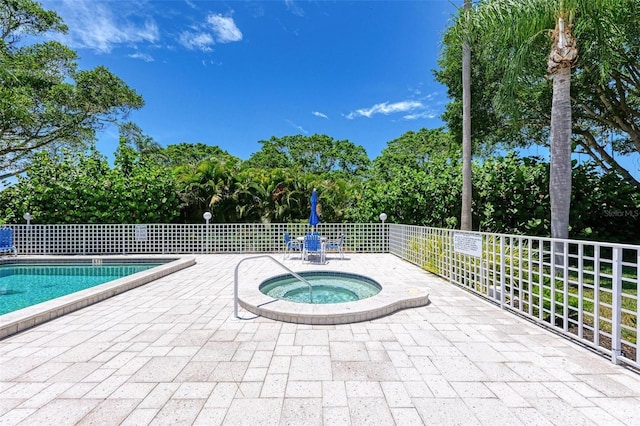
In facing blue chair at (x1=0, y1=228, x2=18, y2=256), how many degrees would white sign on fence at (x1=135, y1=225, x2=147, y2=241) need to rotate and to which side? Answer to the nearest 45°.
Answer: approximately 90° to its right

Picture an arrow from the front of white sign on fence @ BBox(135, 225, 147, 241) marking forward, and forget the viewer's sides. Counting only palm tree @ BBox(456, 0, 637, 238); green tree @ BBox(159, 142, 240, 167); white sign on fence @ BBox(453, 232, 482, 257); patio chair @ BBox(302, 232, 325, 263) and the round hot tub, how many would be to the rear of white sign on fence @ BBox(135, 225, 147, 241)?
1

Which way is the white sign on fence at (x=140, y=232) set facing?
toward the camera

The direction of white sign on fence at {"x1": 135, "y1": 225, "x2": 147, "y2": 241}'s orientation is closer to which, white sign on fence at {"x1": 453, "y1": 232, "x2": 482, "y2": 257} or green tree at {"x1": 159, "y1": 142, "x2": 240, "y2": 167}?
the white sign on fence

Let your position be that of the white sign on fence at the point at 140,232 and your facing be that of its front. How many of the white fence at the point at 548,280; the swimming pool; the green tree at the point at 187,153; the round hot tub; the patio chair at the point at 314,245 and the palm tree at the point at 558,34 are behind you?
1

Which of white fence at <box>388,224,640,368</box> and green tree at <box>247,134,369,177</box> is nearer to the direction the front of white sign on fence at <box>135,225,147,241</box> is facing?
the white fence

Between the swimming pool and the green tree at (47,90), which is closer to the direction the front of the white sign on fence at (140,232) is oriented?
the swimming pool

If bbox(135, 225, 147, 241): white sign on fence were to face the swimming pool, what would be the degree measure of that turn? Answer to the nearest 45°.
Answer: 0° — it already faces it

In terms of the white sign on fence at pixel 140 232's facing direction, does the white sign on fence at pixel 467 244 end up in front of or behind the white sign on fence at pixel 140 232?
in front

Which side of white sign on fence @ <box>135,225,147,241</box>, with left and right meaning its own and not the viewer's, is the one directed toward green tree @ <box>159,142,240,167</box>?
back

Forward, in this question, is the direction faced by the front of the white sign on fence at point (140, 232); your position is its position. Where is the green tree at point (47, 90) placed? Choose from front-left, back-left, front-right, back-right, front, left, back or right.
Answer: back-right

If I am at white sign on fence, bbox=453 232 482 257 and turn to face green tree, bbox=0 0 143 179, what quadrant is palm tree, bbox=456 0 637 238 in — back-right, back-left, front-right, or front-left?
back-right

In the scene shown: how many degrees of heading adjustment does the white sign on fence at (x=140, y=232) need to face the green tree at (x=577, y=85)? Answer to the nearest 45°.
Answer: approximately 45° to its left

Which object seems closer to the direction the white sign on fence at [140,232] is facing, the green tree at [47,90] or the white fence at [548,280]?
the white fence

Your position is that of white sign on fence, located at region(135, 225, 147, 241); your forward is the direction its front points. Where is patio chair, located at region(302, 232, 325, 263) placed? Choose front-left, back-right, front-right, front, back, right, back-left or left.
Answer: front-left
